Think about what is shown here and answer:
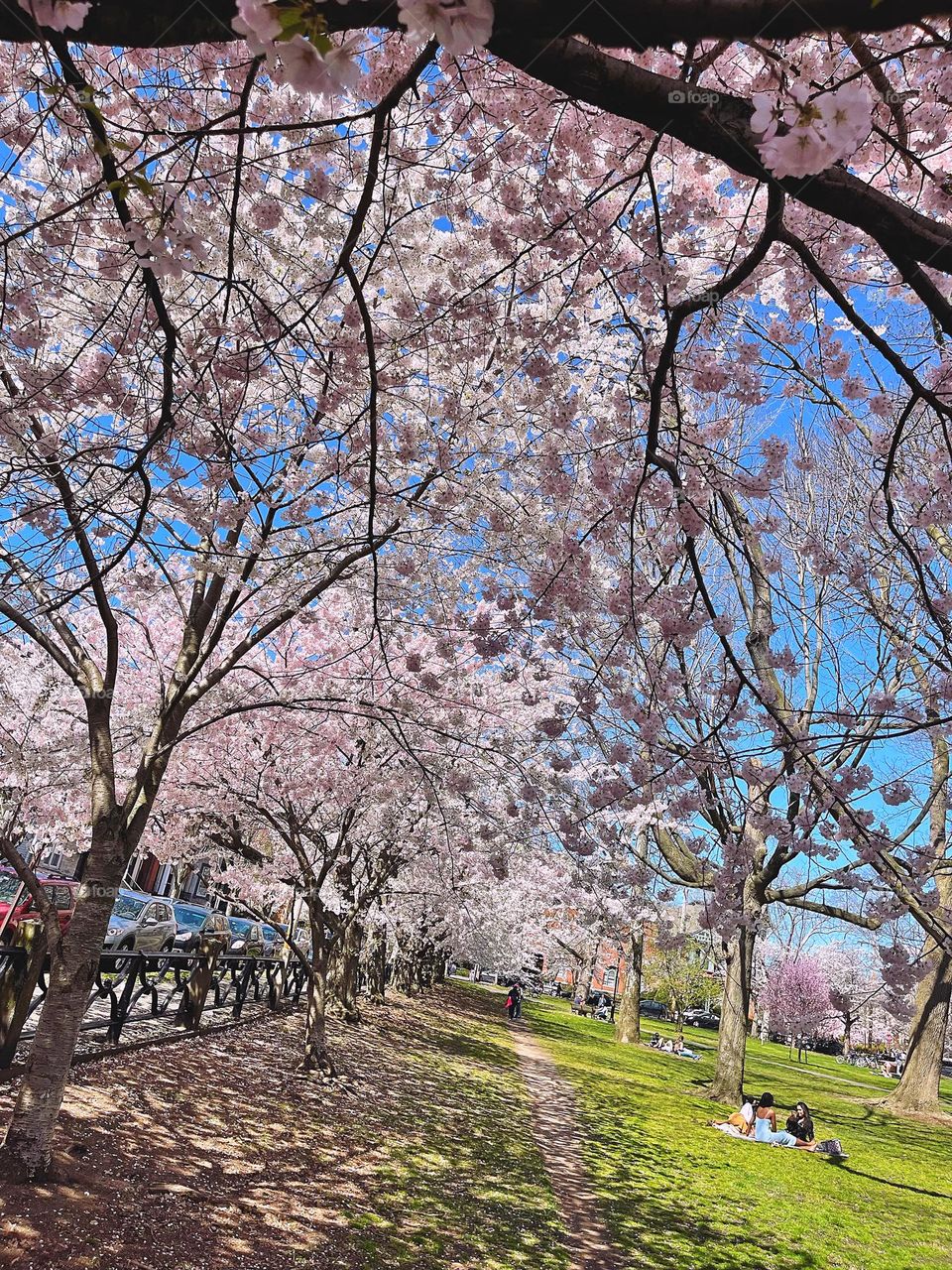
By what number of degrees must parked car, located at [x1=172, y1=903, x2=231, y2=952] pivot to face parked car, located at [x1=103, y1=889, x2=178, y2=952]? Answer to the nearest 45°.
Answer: approximately 45° to its left

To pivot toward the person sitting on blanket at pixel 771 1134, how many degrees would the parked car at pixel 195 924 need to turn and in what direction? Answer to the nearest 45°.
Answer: approximately 90° to its left

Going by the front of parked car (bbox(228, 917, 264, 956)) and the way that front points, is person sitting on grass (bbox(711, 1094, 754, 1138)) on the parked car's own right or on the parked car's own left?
on the parked car's own left

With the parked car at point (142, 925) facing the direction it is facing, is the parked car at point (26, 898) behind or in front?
in front

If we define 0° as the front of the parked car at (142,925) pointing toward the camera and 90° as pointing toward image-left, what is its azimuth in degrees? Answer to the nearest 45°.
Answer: approximately 45°

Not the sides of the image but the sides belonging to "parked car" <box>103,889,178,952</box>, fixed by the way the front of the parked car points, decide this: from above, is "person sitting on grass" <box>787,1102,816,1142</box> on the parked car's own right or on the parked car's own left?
on the parked car's own left

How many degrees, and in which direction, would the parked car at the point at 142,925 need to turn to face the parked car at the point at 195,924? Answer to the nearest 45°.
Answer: approximately 135° to its right

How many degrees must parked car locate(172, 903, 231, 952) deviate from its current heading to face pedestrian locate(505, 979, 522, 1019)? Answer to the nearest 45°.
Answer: approximately 180°

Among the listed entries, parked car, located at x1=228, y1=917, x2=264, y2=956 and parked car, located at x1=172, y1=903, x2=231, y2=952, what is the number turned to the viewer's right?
0
